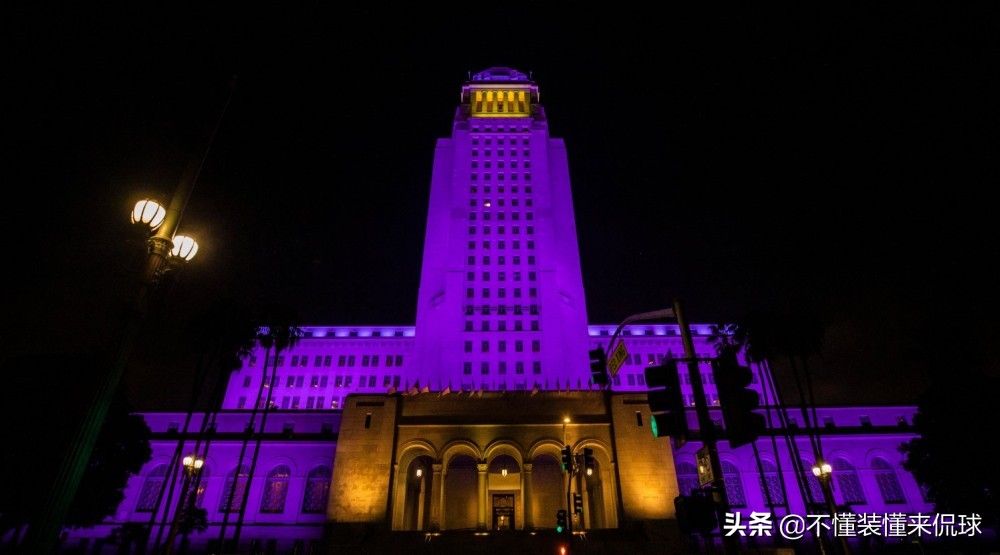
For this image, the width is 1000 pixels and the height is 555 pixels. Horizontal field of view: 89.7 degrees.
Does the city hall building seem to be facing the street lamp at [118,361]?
yes

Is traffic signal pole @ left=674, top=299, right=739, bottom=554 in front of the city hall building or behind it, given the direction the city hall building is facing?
in front

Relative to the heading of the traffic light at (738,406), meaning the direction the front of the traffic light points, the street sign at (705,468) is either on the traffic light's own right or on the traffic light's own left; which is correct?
on the traffic light's own left

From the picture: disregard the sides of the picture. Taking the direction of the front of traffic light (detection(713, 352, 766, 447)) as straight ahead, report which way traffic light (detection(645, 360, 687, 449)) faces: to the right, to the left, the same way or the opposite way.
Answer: the opposite way

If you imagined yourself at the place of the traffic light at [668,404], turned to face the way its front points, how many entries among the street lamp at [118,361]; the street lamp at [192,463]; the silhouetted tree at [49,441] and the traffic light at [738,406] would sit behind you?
1

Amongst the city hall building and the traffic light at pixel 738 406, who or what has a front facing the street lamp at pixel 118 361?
the city hall building

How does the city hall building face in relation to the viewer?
toward the camera

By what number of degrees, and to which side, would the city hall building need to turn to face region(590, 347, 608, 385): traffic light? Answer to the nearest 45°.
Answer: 0° — it already faces it

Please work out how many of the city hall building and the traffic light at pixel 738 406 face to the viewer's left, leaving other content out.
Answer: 0

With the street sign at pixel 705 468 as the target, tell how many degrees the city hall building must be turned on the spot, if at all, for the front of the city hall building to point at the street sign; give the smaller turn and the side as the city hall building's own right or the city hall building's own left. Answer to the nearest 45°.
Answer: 0° — it already faces it
